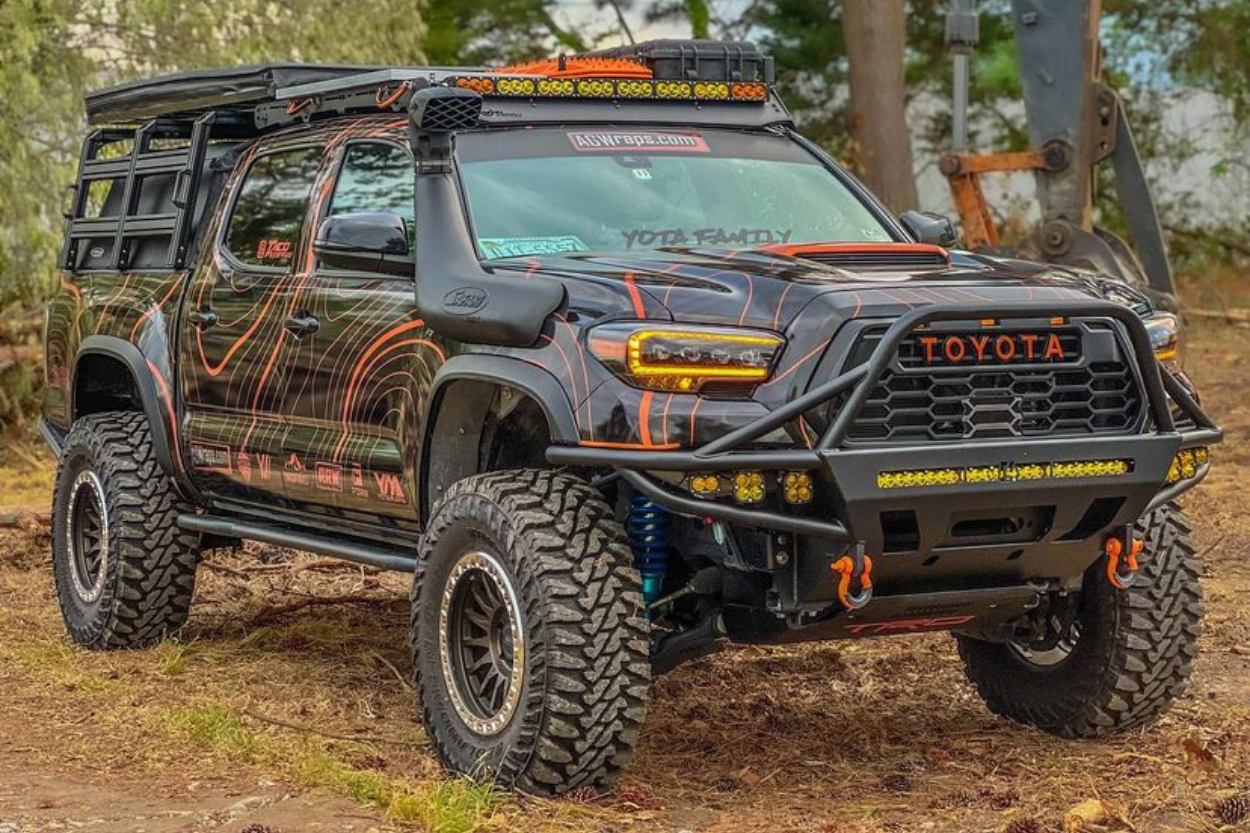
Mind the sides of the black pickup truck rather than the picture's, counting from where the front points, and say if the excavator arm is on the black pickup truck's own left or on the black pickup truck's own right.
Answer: on the black pickup truck's own left

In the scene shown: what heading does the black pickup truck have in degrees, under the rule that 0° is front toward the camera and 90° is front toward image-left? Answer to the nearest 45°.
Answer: approximately 315°

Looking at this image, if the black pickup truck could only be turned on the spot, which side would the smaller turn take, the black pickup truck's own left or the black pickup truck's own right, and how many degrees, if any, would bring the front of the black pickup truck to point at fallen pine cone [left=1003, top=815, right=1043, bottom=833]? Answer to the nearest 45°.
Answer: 0° — it already faces it

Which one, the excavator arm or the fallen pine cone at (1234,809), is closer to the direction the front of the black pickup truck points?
the fallen pine cone

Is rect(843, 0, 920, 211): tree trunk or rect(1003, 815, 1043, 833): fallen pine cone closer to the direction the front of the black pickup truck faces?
the fallen pine cone

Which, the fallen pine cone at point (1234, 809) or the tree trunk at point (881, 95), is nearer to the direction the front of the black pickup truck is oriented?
the fallen pine cone

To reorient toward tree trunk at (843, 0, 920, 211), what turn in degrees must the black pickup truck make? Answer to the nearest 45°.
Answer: approximately 135° to its left
